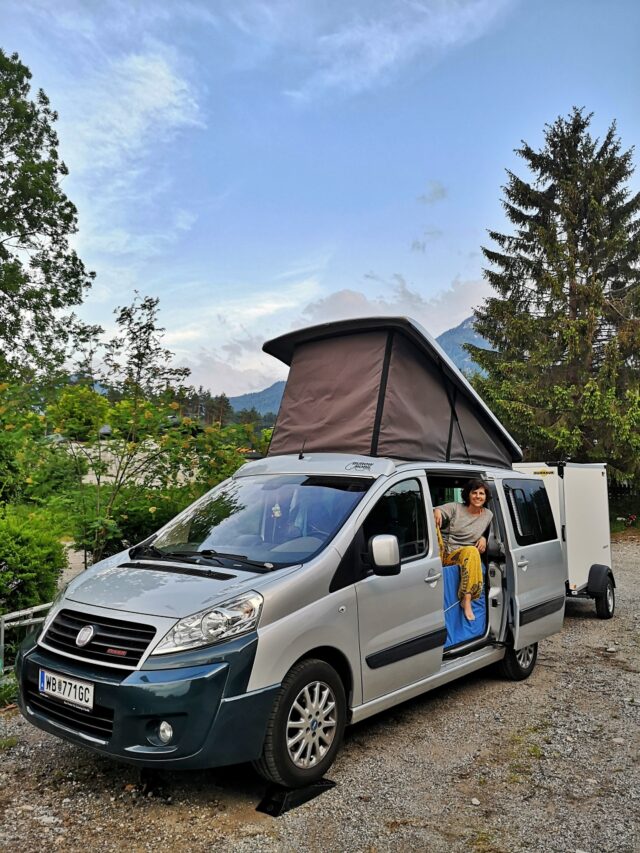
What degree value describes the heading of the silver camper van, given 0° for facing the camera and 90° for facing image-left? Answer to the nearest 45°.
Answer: approximately 45°

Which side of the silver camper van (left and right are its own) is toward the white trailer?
back

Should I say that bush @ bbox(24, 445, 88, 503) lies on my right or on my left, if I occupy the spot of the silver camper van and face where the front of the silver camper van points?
on my right

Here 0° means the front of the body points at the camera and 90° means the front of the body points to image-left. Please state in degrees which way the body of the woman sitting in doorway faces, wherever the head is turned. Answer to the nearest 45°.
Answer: approximately 0°

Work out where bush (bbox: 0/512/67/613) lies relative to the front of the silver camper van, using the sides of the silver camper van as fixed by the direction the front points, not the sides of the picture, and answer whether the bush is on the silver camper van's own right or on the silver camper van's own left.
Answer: on the silver camper van's own right

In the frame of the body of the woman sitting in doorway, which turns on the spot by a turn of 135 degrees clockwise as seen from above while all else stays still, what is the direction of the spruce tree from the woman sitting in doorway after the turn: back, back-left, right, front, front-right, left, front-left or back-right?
front-right

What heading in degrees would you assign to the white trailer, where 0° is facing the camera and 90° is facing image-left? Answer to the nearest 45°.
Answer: approximately 45°

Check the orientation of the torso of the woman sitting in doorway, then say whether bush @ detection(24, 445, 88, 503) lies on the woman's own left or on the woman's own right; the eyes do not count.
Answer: on the woman's own right
